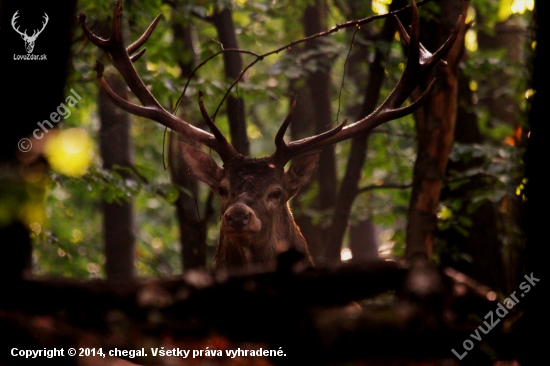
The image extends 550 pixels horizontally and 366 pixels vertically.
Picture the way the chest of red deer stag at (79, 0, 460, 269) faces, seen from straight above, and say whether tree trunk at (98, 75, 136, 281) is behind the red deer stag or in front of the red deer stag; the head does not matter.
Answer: behind

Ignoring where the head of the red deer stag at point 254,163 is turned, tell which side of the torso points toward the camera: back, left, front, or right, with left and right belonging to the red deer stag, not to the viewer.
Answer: front

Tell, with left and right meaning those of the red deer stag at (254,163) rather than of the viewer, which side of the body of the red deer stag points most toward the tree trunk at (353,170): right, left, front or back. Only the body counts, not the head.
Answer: back

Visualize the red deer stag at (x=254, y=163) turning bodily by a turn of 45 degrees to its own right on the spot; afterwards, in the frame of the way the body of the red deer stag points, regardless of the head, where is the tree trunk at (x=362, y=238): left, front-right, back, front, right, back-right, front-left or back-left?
back-right

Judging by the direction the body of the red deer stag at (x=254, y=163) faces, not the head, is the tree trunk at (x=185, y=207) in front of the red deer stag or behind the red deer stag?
behind

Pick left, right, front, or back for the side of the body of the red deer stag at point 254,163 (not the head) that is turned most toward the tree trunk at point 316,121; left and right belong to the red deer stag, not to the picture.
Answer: back

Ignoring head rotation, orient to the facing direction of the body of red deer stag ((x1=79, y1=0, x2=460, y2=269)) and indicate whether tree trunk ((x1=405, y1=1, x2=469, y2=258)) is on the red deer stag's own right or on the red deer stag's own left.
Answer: on the red deer stag's own left
